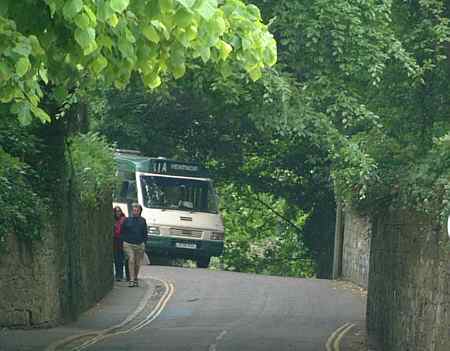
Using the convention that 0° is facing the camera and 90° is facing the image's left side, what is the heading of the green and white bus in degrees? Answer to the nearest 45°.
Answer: approximately 315°

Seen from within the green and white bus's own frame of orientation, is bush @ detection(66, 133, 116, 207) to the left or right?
on its right

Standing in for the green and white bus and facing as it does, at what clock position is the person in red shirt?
The person in red shirt is roughly at 2 o'clock from the green and white bus.

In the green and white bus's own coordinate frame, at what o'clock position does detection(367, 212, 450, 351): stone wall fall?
The stone wall is roughly at 1 o'clock from the green and white bus.

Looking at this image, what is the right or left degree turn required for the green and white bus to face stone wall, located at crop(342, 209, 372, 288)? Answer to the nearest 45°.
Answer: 0° — it already faces it
